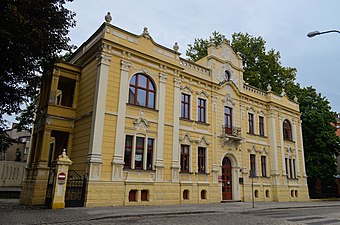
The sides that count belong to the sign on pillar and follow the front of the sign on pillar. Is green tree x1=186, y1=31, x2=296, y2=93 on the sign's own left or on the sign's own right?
on the sign's own left

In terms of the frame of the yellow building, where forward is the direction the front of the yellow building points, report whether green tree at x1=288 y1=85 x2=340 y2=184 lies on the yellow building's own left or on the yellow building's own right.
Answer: on the yellow building's own left

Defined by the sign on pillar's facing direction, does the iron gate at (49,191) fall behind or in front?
behind

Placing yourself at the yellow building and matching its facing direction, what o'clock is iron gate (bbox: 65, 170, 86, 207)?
The iron gate is roughly at 3 o'clock from the yellow building.

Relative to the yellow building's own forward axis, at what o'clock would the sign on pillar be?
The sign on pillar is roughly at 3 o'clock from the yellow building.

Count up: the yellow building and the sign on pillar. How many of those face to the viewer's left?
0

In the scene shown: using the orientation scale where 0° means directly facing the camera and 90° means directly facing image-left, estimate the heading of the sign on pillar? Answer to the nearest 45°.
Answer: approximately 0°

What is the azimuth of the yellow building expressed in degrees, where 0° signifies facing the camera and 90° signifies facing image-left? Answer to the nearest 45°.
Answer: approximately 315°

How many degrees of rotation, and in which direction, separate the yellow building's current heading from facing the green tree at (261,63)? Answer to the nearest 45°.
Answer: approximately 90° to its left
